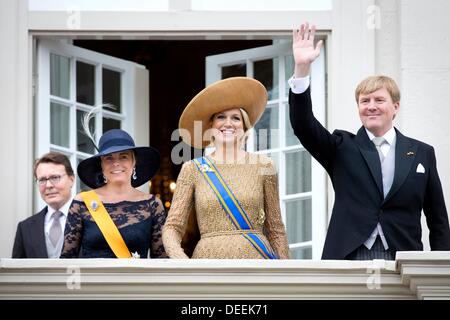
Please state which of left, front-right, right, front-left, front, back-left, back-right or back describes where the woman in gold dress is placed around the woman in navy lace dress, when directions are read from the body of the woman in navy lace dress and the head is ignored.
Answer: left

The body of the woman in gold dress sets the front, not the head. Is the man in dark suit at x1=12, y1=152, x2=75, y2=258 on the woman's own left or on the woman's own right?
on the woman's own right

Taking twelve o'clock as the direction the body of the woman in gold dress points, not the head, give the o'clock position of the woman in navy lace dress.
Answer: The woman in navy lace dress is roughly at 3 o'clock from the woman in gold dress.

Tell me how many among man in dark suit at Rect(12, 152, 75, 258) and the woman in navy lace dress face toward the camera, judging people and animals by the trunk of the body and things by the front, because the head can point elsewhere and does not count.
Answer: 2

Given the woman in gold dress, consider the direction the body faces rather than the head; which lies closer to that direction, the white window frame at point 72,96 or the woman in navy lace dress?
the woman in navy lace dress

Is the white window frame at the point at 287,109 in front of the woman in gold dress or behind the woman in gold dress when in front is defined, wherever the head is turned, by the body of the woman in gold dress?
behind

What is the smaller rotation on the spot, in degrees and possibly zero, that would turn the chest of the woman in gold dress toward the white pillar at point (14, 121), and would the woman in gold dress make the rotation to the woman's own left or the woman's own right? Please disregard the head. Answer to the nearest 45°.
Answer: approximately 135° to the woman's own right

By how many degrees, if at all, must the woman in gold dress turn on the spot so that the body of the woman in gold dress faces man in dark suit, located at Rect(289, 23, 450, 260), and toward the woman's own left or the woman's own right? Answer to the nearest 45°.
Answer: approximately 90° to the woman's own left

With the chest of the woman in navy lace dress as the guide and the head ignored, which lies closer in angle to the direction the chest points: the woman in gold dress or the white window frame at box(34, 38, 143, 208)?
the woman in gold dress

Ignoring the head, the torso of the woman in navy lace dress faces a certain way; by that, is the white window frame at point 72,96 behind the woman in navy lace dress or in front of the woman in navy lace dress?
behind

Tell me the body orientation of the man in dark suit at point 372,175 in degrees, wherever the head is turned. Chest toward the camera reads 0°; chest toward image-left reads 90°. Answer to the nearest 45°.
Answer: approximately 0°
